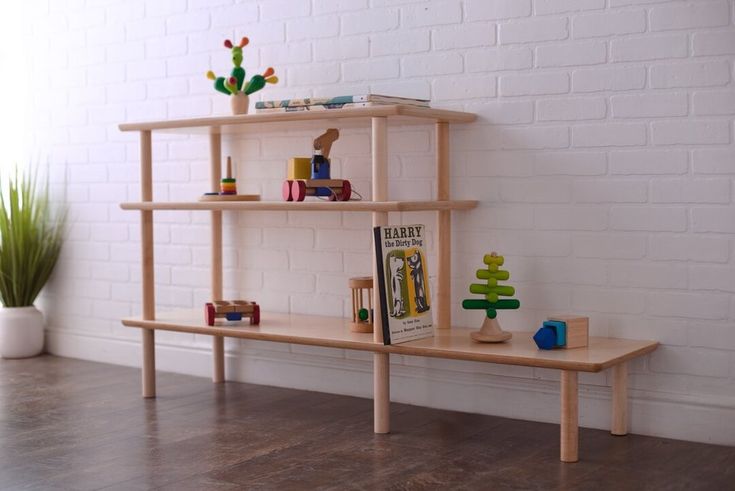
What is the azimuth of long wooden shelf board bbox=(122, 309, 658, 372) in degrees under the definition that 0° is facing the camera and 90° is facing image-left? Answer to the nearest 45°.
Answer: approximately 45°

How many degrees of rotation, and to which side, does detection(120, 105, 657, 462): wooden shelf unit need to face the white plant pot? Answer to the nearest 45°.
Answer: approximately 90° to its right

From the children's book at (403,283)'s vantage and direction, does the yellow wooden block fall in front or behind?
behind

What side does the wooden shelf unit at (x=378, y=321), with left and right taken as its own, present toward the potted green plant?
right

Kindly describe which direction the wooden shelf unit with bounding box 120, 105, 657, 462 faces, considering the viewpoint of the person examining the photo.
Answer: facing the viewer and to the left of the viewer
